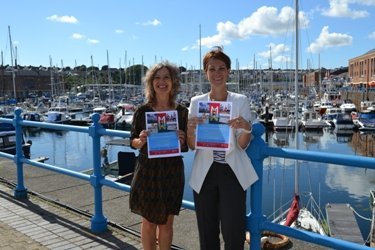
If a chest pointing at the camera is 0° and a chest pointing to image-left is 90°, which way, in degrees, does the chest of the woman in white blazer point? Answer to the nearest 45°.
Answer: approximately 0°
